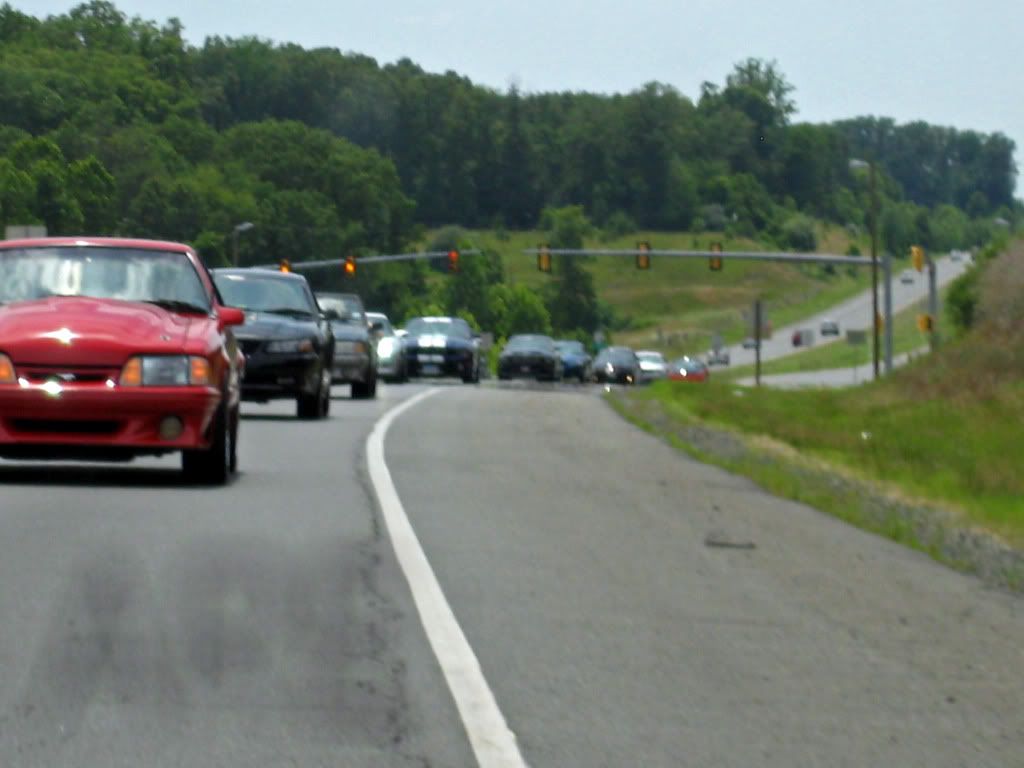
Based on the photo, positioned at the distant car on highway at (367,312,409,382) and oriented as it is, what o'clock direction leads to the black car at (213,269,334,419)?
The black car is roughly at 12 o'clock from the distant car on highway.

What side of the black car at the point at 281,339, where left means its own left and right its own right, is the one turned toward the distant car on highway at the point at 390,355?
back

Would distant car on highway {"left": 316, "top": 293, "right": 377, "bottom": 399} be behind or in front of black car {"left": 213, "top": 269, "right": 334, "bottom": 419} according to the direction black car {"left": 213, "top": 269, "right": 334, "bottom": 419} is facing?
behind

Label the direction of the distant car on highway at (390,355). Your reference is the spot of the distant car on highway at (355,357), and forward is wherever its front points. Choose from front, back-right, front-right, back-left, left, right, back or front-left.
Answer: back

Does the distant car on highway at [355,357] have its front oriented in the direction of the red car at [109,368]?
yes

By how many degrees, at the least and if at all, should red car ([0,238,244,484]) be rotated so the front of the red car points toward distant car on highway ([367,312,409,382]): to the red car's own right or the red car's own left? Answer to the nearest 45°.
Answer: approximately 180°

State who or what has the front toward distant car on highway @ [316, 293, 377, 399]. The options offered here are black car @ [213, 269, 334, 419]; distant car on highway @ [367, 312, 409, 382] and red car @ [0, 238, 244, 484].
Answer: distant car on highway @ [367, 312, 409, 382]

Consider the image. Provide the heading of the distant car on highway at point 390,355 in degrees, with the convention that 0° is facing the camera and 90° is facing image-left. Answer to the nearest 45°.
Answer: approximately 0°
